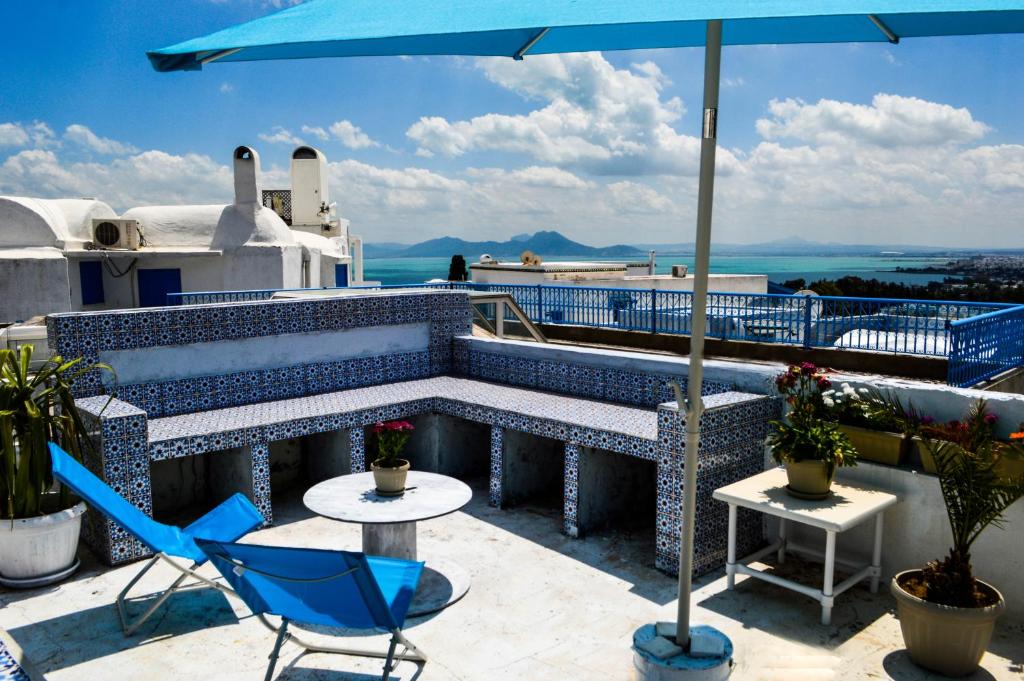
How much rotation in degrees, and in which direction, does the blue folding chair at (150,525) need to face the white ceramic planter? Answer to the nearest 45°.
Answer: approximately 135° to its left

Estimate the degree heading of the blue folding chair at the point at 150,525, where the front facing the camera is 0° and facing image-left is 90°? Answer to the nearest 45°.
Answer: approximately 270°

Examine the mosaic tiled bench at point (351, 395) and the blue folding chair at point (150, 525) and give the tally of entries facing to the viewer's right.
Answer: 1

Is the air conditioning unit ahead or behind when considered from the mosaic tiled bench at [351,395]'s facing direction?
behind

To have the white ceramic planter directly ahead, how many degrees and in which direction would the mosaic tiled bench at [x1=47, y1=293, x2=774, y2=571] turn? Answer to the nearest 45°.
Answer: approximately 45° to its right

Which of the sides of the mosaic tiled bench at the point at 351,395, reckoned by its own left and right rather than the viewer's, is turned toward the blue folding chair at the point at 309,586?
front

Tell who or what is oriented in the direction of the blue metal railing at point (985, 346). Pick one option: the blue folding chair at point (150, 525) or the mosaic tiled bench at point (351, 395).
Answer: the blue folding chair

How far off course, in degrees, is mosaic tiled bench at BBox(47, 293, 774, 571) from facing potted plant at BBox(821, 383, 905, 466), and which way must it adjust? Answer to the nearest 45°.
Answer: approximately 45° to its left

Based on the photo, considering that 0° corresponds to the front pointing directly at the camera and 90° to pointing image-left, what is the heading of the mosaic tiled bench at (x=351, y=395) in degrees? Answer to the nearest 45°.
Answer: approximately 0°

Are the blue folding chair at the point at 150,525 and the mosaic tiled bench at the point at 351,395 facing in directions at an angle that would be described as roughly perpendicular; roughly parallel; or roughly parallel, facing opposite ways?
roughly perpendicular

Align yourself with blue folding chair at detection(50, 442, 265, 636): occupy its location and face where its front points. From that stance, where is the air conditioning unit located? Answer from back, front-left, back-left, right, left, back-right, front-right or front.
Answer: left
